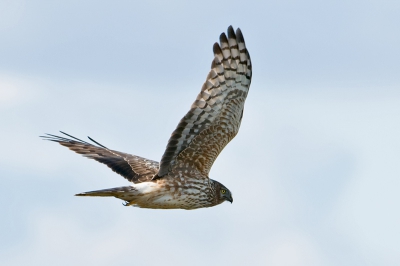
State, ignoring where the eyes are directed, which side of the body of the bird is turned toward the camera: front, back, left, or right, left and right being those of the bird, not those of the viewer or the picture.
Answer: right
